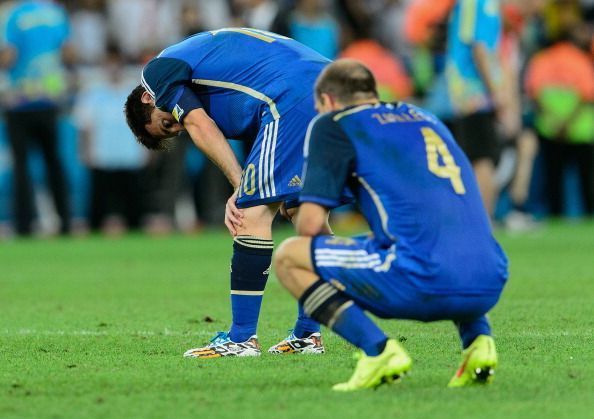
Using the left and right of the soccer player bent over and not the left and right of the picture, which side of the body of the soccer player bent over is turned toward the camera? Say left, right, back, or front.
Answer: left

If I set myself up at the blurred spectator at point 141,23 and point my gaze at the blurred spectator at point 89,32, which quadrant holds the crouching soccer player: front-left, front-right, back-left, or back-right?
back-left

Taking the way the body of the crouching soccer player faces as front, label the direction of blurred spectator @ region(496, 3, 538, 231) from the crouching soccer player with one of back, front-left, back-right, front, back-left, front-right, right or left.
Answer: front-right

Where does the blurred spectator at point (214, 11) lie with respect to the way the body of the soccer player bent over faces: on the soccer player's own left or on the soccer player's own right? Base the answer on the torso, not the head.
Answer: on the soccer player's own right

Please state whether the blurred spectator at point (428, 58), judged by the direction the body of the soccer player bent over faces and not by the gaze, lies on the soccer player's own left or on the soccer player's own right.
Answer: on the soccer player's own right

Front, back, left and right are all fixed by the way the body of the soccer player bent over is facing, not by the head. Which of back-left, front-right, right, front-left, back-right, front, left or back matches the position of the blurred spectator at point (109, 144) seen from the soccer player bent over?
right

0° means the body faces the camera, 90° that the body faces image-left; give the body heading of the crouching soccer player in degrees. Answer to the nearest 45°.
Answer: approximately 135°

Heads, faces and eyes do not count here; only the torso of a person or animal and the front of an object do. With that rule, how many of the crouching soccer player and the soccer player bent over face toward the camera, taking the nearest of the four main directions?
0

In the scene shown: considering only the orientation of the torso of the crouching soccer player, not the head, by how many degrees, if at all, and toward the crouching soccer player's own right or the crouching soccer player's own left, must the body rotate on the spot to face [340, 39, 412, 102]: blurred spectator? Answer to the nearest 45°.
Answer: approximately 45° to the crouching soccer player's own right

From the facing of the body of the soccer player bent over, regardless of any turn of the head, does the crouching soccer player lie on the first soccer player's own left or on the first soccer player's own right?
on the first soccer player's own left

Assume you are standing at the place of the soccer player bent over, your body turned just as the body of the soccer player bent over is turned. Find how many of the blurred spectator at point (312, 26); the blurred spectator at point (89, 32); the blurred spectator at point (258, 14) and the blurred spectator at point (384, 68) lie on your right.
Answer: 4
